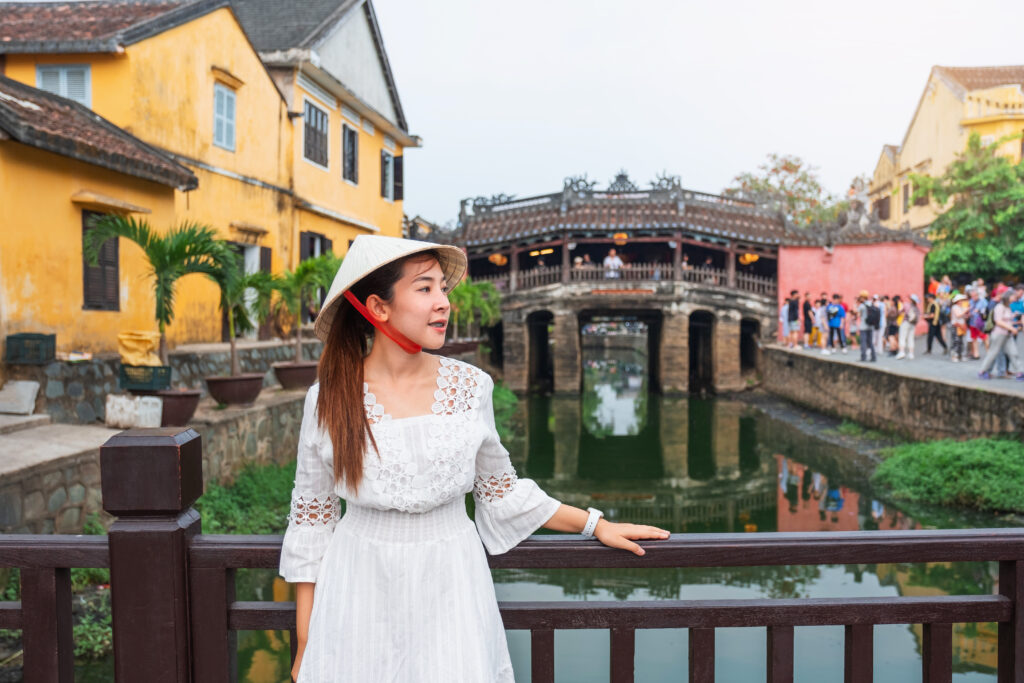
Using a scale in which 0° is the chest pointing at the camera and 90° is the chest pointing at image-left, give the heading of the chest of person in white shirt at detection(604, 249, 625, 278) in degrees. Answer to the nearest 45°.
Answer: approximately 0°

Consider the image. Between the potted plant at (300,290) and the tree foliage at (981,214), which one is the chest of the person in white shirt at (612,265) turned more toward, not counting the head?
the potted plant

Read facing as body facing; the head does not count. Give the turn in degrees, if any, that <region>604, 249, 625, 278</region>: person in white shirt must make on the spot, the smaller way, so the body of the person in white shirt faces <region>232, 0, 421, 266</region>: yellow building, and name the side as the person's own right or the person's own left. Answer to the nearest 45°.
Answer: approximately 45° to the person's own right

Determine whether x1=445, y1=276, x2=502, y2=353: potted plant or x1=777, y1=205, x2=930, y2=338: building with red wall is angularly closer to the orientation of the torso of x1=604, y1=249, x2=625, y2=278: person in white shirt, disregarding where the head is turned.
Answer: the potted plant

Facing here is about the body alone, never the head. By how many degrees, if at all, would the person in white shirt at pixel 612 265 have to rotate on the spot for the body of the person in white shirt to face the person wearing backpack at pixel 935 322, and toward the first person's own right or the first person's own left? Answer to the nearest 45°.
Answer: approximately 45° to the first person's own left

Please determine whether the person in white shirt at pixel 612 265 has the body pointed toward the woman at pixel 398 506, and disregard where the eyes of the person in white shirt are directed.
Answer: yes

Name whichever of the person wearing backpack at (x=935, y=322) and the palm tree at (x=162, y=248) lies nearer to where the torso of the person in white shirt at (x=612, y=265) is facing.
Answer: the palm tree

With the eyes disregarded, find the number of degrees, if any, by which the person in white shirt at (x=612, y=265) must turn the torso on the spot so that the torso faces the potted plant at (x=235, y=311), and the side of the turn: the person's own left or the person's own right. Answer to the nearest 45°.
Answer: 0° — they already face it

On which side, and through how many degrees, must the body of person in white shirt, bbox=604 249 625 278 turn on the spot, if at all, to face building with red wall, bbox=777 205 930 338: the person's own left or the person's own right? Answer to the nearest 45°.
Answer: approximately 90° to the person's own left

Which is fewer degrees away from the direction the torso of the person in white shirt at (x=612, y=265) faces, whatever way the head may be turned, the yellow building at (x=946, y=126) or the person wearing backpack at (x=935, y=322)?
the person wearing backpack
